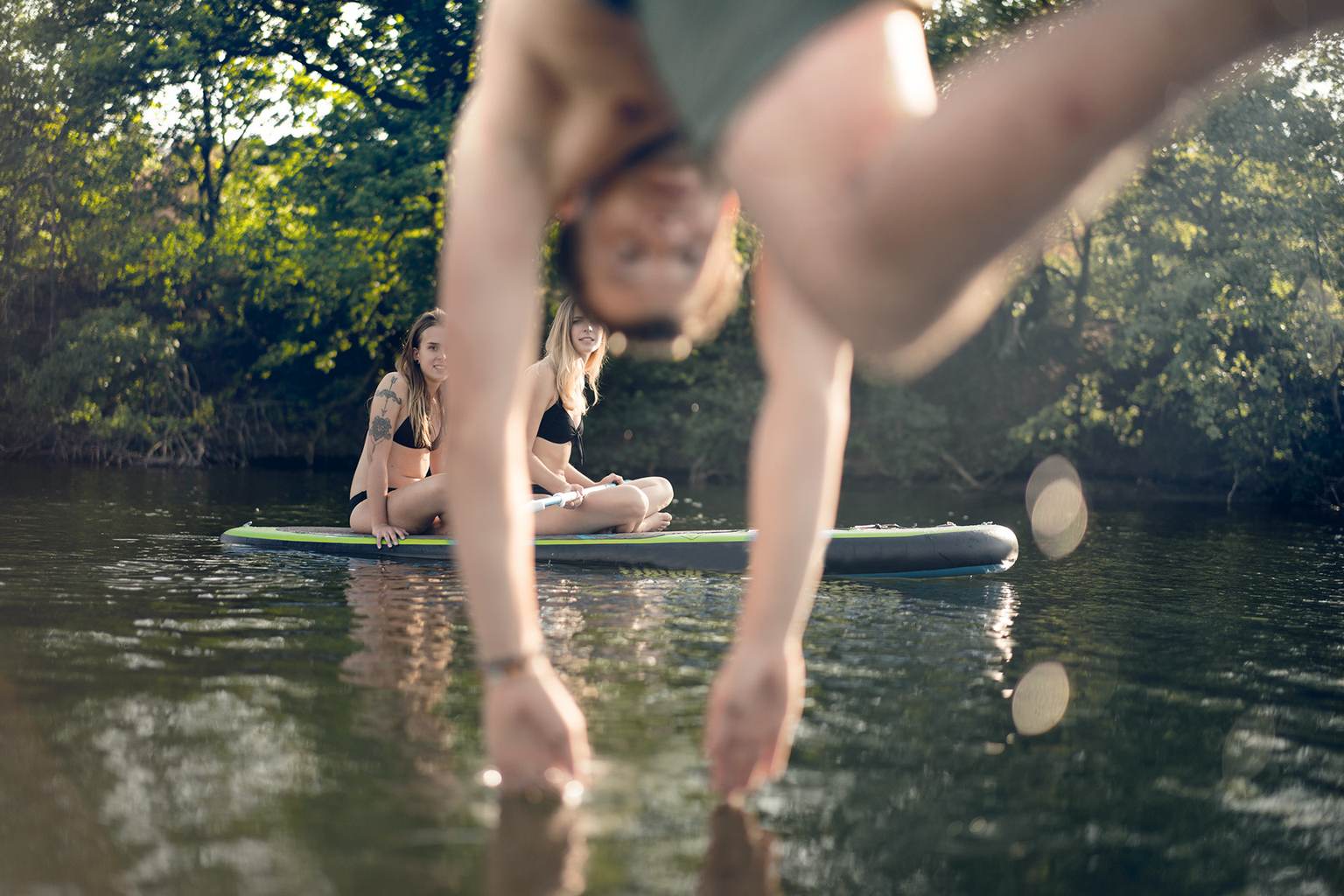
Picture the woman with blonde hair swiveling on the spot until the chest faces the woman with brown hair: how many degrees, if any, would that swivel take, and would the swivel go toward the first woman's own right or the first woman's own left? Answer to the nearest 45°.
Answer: approximately 135° to the first woman's own right

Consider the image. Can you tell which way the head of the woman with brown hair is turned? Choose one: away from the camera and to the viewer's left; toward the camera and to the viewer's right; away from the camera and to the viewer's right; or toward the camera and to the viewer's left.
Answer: toward the camera and to the viewer's right
